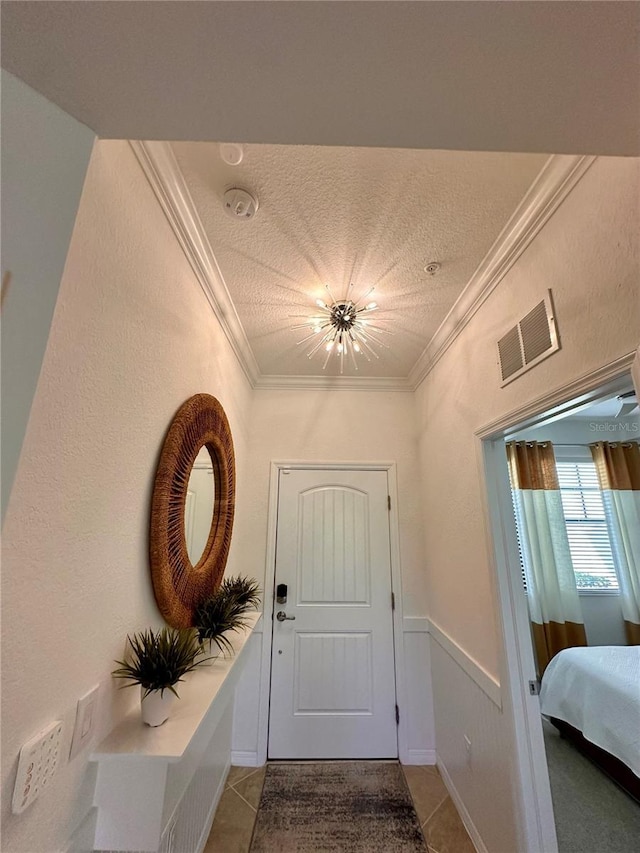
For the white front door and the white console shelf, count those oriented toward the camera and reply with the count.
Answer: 1

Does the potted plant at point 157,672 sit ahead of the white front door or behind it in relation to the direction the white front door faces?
ahead

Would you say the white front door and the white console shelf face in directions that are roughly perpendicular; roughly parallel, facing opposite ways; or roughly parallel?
roughly perpendicular

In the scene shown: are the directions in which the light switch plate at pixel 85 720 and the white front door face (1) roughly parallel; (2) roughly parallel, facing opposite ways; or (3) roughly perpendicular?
roughly perpendicular

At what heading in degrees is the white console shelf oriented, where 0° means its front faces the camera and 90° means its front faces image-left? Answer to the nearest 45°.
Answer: approximately 270°

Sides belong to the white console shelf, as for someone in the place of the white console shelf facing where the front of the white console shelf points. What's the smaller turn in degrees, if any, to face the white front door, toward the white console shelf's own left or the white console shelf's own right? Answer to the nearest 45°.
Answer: approximately 45° to the white console shelf's own left
